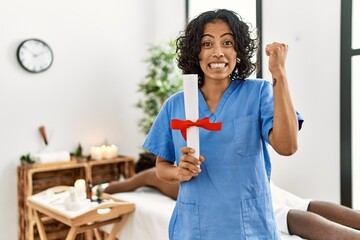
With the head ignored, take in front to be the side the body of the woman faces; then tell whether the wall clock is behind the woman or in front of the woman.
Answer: behind

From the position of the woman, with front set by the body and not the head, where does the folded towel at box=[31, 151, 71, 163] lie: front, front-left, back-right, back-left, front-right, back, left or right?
back-right

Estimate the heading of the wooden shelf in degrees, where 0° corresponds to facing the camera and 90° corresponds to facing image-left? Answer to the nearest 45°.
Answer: approximately 315°

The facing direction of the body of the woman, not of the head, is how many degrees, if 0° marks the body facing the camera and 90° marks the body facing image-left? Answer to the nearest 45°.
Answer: approximately 0°

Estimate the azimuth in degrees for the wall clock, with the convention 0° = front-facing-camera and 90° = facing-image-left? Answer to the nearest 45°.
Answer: approximately 0°

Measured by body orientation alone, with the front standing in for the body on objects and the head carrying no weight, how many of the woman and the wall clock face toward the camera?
2

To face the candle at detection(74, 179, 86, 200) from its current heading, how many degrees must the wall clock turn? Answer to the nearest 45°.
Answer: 0° — it already faces it
